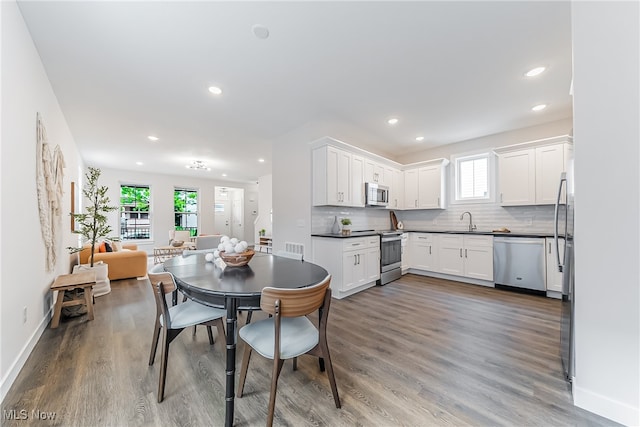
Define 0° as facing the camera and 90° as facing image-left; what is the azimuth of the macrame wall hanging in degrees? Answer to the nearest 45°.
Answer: approximately 270°

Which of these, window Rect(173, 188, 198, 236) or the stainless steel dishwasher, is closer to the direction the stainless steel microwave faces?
the stainless steel dishwasher

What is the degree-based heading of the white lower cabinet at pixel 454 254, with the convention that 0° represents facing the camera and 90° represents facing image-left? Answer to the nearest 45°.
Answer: approximately 45°

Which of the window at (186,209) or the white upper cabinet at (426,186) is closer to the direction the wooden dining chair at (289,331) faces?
the window

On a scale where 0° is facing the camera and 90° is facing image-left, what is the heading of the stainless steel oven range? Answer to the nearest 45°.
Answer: approximately 315°

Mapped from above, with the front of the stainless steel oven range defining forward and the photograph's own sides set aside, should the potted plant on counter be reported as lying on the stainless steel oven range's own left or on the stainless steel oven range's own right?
on the stainless steel oven range's own right
